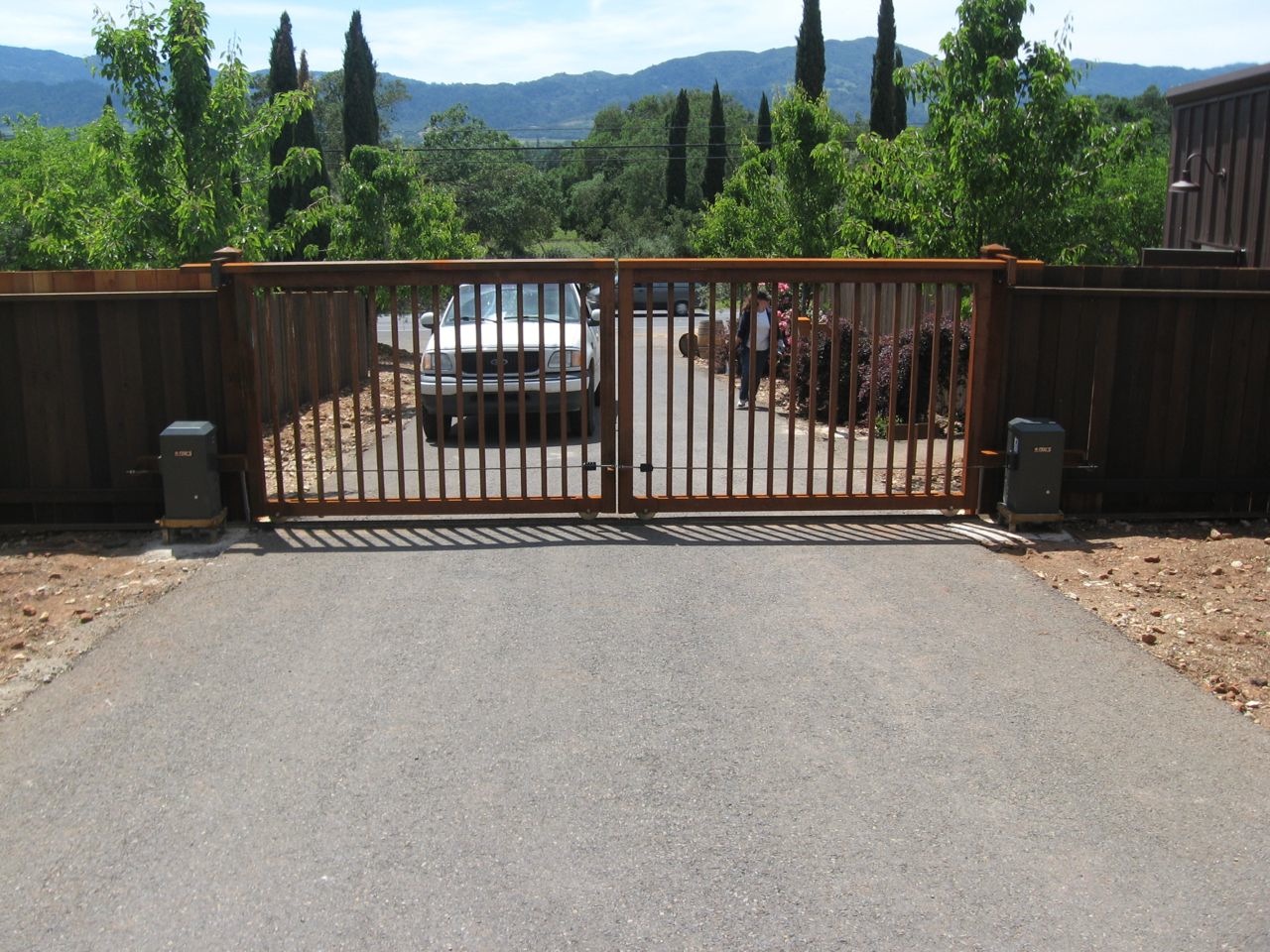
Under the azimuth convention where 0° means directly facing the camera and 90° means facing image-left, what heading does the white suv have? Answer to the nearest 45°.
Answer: approximately 0°

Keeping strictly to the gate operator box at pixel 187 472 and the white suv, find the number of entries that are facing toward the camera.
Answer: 2

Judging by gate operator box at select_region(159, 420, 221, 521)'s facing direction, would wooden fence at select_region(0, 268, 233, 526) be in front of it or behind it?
behind

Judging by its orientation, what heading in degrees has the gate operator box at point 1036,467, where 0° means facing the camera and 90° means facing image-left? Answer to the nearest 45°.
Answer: approximately 0°

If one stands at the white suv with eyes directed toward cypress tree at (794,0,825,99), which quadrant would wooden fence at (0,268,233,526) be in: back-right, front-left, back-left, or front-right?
back-left

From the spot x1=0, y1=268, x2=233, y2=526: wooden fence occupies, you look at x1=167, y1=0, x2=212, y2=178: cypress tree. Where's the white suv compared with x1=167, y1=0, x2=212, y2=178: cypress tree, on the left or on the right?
right

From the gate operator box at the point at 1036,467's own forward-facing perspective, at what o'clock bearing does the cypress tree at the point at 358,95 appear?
The cypress tree is roughly at 5 o'clock from the gate operator box.

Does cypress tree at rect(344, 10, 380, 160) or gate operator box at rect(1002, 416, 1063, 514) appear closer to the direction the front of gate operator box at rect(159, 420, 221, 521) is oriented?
the gate operator box
